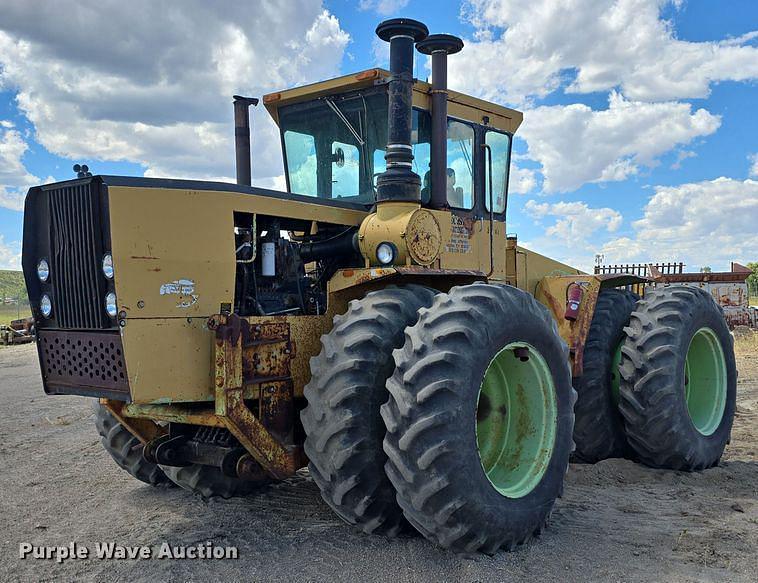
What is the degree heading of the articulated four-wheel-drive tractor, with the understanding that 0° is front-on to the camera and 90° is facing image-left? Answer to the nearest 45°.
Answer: approximately 45°

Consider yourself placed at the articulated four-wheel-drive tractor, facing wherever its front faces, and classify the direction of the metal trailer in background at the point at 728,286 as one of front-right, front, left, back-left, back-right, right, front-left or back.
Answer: back

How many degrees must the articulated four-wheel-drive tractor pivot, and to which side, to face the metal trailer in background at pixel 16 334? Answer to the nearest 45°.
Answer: approximately 90° to its right

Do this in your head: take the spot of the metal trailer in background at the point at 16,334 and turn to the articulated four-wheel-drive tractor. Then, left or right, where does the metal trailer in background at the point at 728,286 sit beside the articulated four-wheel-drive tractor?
left
